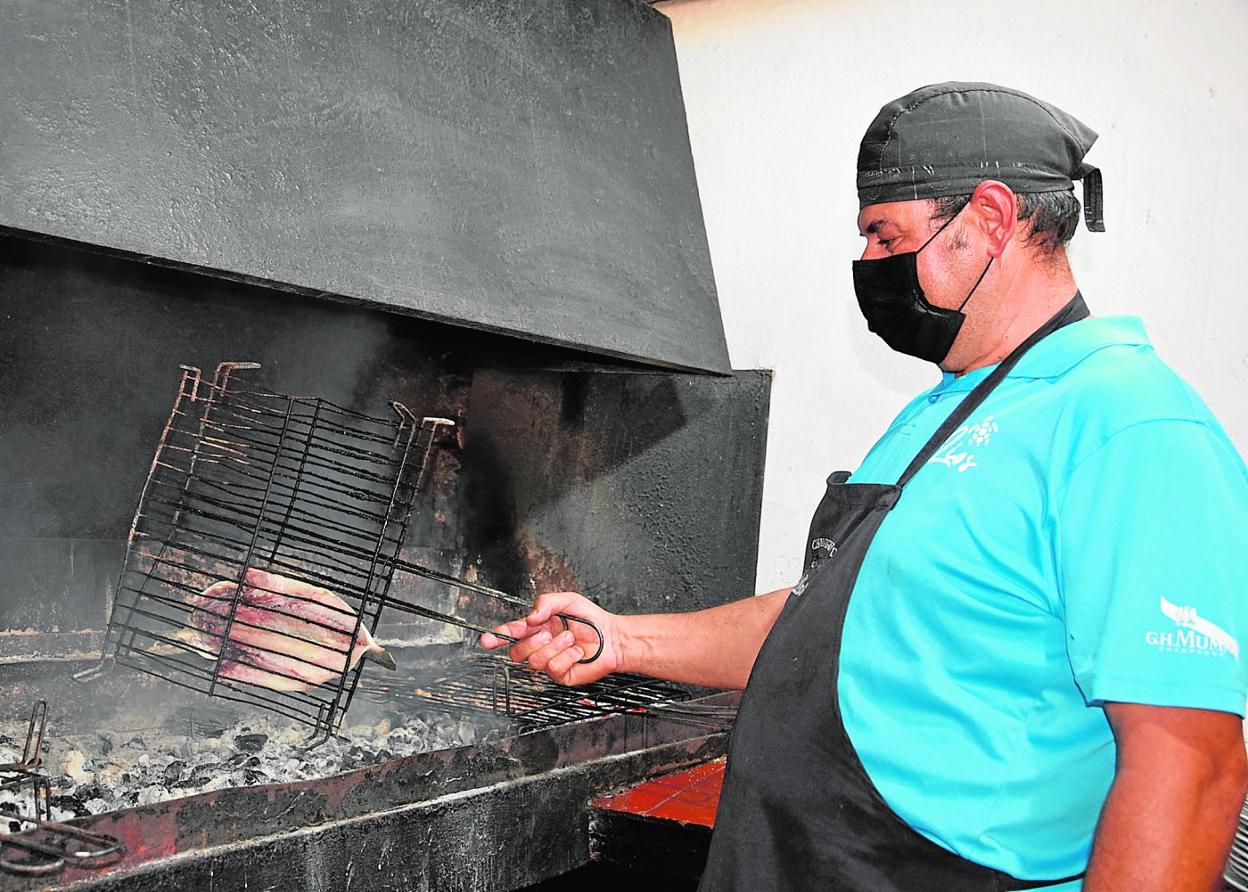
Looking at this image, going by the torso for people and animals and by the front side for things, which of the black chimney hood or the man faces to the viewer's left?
the man

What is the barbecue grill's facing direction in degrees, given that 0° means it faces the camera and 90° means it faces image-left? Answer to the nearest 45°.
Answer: approximately 315°

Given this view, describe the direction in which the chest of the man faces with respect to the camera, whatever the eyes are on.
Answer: to the viewer's left

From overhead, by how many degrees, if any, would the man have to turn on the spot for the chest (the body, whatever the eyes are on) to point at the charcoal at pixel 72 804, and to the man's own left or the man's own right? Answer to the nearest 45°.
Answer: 0° — they already face it

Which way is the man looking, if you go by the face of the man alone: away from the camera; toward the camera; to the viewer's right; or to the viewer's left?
to the viewer's left

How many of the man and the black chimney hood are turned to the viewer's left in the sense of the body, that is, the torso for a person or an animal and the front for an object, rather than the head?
1

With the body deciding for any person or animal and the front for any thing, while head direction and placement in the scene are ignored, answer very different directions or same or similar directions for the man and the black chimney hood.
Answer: very different directions

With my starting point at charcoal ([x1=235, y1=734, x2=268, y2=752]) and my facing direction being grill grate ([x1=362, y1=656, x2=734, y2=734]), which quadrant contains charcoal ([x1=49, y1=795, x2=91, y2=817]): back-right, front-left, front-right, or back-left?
back-right
